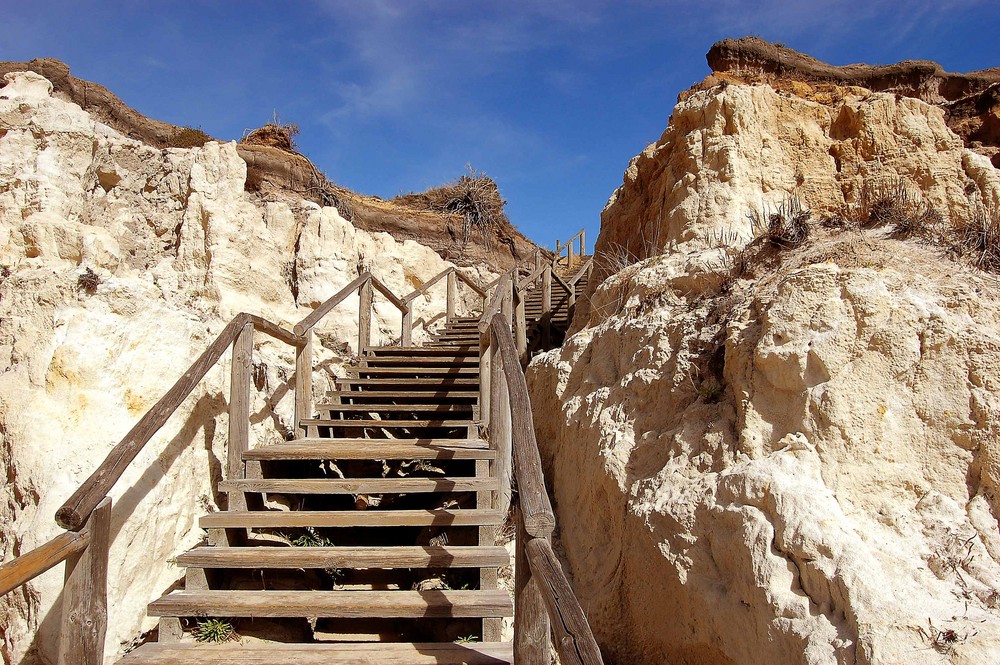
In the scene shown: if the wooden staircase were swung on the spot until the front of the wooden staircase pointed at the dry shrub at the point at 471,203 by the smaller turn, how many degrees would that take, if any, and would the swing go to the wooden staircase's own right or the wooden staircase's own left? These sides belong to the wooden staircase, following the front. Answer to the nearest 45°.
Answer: approximately 180°

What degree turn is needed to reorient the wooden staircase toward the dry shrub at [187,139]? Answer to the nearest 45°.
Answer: approximately 180°

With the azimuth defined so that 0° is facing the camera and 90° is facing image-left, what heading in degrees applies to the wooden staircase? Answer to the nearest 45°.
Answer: approximately 0°

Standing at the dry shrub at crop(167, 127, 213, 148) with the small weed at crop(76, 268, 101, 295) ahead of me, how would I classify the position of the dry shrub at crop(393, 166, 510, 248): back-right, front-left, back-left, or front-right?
back-left

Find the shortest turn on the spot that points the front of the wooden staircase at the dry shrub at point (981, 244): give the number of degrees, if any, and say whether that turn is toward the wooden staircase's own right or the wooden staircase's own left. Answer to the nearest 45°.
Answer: approximately 90° to the wooden staircase's own left

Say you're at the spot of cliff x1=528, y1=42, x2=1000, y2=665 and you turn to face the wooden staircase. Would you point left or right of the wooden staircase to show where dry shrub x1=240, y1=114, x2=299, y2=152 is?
right

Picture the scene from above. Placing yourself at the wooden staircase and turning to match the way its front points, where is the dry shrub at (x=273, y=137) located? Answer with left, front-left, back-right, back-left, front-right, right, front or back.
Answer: back

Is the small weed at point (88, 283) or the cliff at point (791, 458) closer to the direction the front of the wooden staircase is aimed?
the cliff

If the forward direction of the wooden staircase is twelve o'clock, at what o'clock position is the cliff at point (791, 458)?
The cliff is roughly at 10 o'clock from the wooden staircase.
